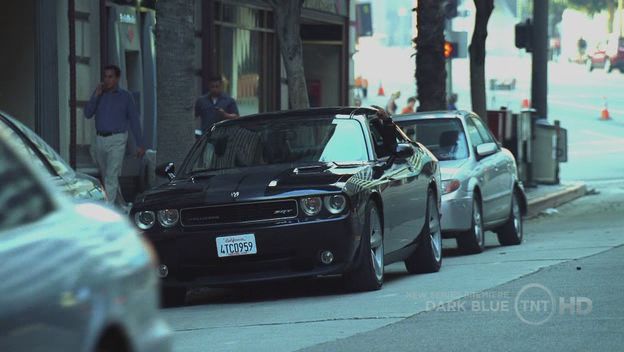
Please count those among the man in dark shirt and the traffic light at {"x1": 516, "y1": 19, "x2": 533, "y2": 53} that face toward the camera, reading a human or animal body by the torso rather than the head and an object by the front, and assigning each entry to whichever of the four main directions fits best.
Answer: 1

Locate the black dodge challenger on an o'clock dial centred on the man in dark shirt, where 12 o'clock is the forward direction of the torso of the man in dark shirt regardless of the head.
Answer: The black dodge challenger is roughly at 12 o'clock from the man in dark shirt.

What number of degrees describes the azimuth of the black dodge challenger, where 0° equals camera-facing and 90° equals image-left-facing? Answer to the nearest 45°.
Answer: approximately 45°

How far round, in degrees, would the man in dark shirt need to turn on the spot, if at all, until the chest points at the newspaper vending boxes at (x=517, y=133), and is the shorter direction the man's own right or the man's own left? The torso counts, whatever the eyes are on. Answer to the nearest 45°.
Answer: approximately 135° to the man's own left

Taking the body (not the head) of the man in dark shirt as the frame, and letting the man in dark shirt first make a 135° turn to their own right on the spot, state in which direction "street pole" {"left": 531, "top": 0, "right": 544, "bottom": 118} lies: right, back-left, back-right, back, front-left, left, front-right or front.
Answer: right

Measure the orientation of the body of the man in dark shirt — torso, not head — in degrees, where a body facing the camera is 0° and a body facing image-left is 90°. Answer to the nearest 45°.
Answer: approximately 0°
